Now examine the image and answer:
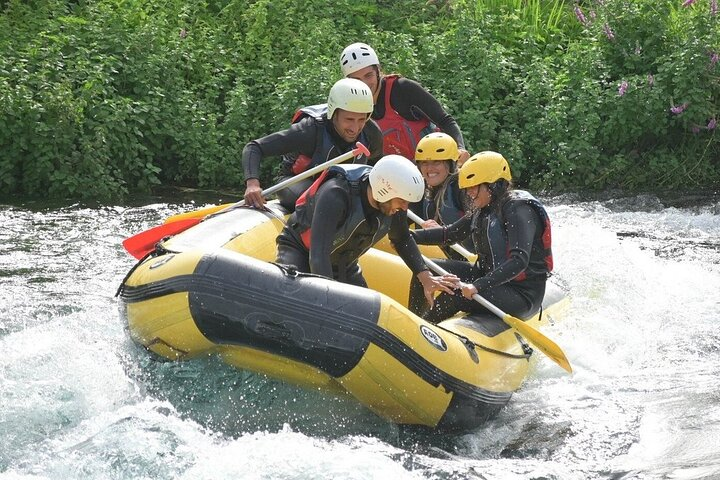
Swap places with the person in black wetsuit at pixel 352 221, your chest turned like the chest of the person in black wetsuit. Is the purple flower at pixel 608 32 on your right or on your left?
on your left

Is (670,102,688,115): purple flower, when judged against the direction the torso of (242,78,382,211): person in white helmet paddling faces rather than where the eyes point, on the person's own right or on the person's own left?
on the person's own left

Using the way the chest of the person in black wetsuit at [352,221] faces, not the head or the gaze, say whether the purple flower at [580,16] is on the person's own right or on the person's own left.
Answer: on the person's own left

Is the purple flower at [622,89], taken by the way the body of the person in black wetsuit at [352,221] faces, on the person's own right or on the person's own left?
on the person's own left

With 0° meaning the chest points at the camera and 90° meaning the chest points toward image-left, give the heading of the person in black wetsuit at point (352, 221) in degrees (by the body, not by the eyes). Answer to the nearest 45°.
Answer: approximately 315°

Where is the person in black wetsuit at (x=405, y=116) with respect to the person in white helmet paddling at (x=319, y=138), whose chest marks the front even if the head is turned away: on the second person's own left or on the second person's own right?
on the second person's own left

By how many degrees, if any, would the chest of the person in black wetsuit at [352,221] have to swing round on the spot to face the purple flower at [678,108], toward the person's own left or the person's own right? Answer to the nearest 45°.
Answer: approximately 90° to the person's own left
